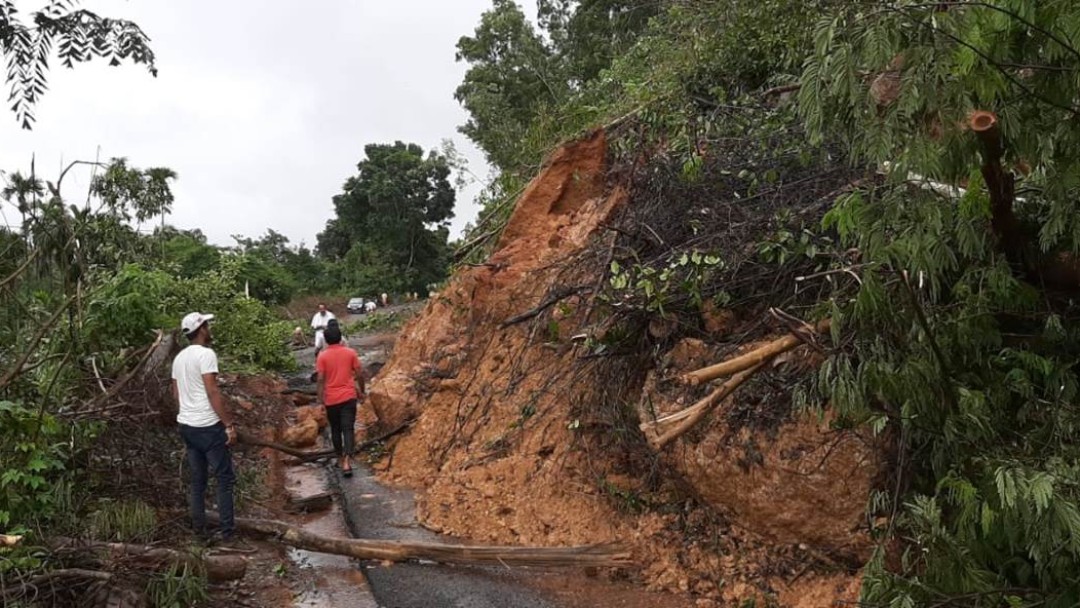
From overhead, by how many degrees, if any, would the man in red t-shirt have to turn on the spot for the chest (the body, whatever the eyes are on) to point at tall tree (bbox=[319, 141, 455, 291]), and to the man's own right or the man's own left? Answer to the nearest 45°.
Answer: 0° — they already face it

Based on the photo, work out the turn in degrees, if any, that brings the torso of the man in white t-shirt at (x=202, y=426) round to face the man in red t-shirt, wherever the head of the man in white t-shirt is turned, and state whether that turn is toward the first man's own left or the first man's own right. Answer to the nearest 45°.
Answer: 0° — they already face them

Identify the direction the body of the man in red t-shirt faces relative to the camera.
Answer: away from the camera

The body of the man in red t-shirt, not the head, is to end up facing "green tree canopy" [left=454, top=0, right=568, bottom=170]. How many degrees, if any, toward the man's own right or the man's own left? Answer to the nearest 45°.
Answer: approximately 45° to the man's own right

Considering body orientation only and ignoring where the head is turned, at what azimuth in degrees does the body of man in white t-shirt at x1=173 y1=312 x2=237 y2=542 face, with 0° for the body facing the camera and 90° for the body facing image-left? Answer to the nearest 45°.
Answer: approximately 225°

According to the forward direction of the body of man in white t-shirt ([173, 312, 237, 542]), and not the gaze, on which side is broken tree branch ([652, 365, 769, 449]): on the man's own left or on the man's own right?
on the man's own right

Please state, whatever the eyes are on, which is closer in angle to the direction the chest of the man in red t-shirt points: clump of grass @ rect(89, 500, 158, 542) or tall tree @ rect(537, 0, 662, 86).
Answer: the tall tree

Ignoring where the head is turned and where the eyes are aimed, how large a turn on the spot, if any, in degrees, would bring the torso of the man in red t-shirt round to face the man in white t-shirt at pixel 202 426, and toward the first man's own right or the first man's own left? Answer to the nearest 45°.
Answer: approximately 135° to the first man's own left

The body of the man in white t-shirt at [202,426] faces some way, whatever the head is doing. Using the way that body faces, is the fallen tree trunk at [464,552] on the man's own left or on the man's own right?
on the man's own right
